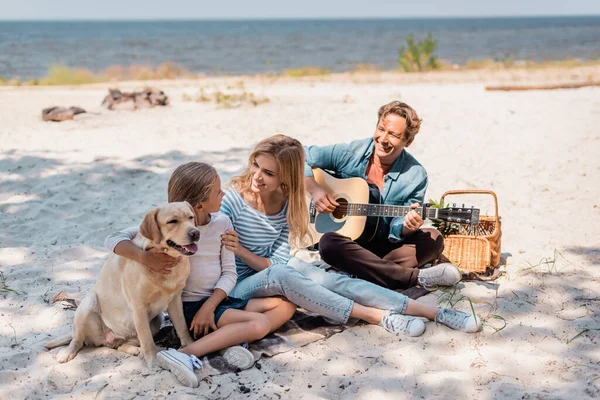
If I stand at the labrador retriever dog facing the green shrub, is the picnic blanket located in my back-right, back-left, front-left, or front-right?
front-right

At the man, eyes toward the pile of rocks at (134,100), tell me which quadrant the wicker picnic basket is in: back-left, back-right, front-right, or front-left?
back-right

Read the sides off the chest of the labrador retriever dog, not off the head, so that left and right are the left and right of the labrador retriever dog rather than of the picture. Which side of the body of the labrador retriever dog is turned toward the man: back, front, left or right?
left

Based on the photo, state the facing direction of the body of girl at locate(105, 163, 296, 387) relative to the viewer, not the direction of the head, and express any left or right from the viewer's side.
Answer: facing the viewer and to the right of the viewer

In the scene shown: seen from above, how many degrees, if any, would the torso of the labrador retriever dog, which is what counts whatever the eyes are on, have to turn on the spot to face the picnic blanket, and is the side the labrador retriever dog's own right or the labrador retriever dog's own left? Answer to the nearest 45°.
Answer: approximately 45° to the labrador retriever dog's own left

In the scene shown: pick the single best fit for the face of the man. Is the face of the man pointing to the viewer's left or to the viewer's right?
to the viewer's left

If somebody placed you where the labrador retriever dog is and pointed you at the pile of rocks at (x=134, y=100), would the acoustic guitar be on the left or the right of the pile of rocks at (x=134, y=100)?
right

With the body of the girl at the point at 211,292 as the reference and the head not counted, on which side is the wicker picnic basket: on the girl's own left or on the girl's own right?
on the girl's own left

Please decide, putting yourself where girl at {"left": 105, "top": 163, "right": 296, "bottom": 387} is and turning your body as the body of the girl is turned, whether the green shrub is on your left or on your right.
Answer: on your left

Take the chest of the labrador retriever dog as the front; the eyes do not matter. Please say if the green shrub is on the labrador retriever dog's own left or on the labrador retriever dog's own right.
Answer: on the labrador retriever dog's own left

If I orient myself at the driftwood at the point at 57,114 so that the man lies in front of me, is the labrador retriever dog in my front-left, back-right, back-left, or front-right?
front-right

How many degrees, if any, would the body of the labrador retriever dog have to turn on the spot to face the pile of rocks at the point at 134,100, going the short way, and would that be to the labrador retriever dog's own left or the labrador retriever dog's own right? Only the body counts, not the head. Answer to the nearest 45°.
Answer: approximately 135° to the labrador retriever dog's own left

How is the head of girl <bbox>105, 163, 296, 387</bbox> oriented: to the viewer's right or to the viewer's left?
to the viewer's right

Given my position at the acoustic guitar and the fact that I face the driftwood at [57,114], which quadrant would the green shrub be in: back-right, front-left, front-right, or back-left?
front-right

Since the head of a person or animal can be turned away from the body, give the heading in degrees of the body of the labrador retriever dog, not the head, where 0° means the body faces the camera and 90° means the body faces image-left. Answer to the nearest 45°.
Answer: approximately 315°

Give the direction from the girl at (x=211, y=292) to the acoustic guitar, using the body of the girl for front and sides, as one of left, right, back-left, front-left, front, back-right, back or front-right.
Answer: left

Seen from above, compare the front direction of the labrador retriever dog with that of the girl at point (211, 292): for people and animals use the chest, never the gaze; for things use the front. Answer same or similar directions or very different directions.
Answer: same or similar directions
